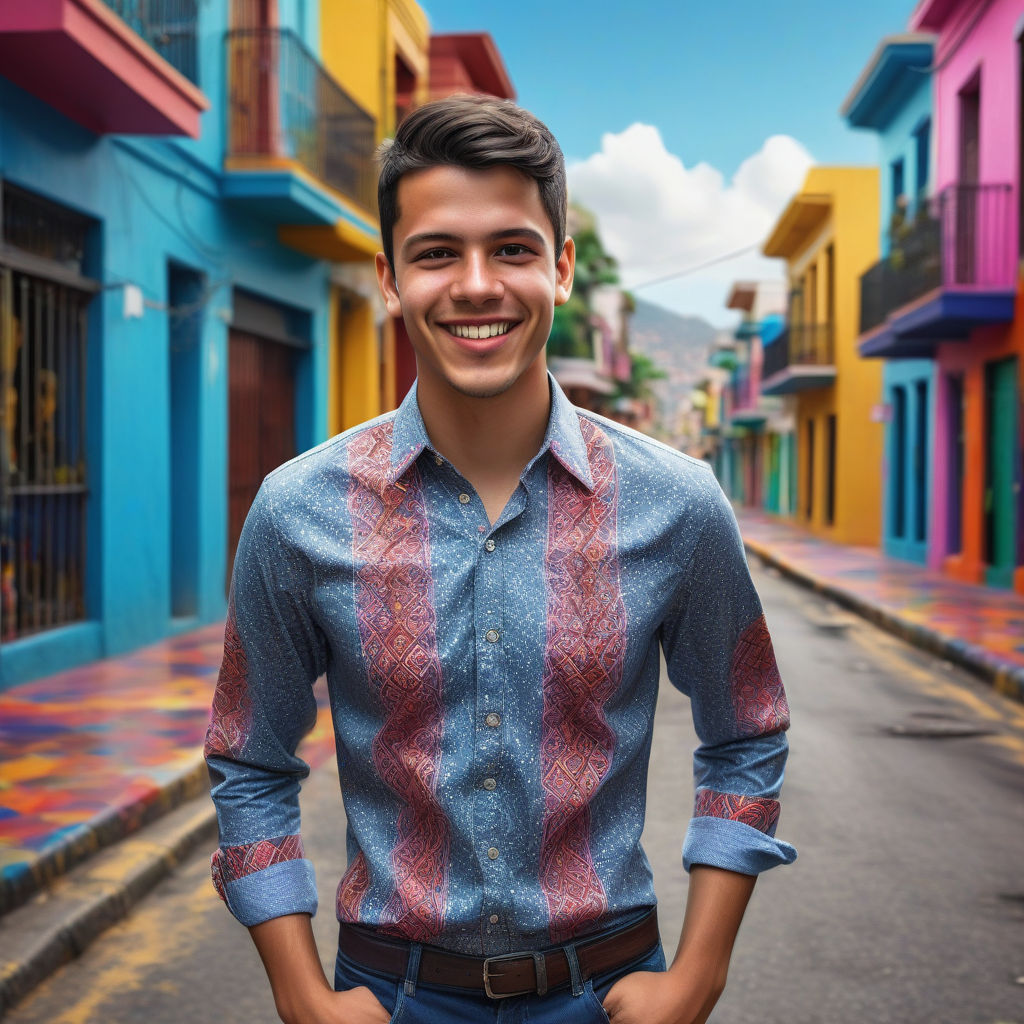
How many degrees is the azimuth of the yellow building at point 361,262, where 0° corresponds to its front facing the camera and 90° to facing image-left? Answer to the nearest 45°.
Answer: approximately 315°

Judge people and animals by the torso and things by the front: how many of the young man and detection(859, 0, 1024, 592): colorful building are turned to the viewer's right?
0

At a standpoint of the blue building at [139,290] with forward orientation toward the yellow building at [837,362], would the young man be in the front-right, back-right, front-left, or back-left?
back-right

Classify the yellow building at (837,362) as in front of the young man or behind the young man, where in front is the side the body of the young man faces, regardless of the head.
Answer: behind

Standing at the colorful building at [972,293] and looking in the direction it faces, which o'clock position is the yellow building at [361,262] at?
The yellow building is roughly at 1 o'clock from the colorful building.

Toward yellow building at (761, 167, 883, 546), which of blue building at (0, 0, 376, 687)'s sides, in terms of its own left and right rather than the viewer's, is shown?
left

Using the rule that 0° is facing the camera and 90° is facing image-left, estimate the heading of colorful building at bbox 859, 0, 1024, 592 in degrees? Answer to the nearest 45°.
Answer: approximately 45°

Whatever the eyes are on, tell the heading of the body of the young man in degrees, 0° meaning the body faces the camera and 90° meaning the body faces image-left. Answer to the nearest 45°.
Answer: approximately 0°

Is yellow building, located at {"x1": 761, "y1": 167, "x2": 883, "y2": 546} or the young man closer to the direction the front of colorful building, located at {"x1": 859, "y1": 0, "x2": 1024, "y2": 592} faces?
the young man

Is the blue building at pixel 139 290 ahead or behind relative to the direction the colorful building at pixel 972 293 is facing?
ahead

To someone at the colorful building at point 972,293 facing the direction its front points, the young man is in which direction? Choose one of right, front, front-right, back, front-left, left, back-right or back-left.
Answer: front-left
